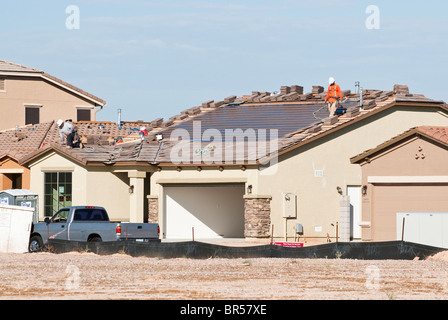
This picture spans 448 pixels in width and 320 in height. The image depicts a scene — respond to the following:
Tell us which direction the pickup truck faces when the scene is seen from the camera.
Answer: facing away from the viewer and to the left of the viewer

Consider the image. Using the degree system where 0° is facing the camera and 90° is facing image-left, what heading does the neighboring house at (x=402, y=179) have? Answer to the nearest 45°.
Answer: approximately 0°

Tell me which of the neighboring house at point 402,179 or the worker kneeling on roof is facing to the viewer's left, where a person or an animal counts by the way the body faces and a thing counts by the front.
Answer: the worker kneeling on roof

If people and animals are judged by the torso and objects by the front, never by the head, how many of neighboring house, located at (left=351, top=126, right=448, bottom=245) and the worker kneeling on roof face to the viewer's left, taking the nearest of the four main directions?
1

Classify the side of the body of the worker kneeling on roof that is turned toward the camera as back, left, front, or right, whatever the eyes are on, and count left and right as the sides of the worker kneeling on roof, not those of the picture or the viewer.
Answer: left

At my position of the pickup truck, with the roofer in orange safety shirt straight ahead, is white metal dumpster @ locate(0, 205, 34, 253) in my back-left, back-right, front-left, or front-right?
back-left

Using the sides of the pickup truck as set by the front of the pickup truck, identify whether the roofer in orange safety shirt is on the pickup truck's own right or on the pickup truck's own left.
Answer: on the pickup truck's own right

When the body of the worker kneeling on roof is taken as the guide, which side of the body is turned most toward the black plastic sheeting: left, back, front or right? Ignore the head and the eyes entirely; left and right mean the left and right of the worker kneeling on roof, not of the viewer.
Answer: left

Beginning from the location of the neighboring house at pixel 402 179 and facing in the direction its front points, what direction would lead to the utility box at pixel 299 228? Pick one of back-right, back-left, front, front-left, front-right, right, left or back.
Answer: back-right
